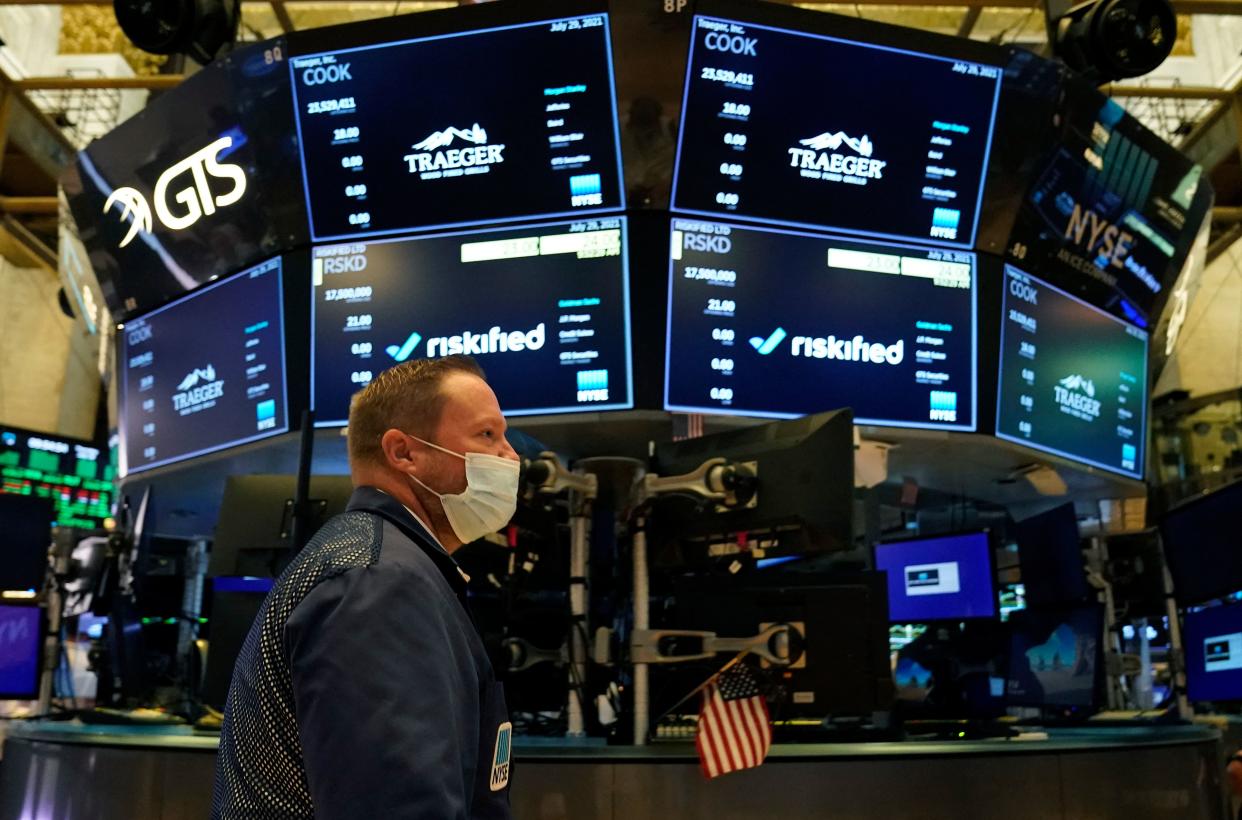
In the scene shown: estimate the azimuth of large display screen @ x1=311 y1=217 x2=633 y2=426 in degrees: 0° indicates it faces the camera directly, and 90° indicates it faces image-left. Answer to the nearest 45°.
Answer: approximately 0°

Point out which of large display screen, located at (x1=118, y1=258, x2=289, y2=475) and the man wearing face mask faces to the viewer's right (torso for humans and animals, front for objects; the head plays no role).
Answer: the man wearing face mask

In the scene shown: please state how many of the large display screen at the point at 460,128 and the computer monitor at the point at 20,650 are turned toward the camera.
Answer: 2

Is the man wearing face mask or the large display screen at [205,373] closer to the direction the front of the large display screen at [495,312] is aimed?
the man wearing face mask

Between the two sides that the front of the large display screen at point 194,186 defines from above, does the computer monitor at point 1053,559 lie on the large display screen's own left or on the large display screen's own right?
on the large display screen's own left

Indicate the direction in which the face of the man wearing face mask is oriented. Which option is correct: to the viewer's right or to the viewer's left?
to the viewer's right

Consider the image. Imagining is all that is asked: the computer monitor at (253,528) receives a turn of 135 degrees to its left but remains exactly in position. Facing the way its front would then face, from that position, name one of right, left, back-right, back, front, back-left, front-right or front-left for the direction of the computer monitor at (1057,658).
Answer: back-left

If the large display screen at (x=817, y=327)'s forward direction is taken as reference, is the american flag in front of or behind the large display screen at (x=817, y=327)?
in front

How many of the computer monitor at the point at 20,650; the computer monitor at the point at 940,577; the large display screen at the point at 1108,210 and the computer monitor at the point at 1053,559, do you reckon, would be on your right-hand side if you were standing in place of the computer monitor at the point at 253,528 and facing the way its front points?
3

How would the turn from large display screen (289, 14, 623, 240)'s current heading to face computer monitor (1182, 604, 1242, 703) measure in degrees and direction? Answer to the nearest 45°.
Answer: approximately 90° to its left

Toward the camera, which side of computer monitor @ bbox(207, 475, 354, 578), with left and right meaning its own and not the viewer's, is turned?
back

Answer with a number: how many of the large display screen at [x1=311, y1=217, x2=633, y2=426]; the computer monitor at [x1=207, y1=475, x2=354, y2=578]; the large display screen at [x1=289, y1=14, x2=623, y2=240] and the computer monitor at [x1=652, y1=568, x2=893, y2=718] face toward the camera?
2

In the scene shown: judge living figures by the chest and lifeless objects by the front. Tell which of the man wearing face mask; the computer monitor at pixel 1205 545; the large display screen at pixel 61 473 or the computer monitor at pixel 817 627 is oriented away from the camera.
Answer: the computer monitor at pixel 817 627
